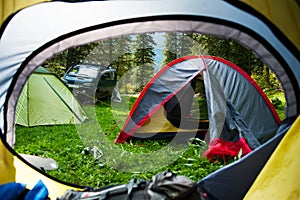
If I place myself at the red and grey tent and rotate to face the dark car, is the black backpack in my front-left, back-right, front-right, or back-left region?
back-left

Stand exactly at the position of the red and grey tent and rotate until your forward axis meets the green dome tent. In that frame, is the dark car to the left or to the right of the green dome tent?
right

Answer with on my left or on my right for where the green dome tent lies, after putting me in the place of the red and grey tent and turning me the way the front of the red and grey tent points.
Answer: on my right

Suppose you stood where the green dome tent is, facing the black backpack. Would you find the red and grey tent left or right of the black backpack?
left

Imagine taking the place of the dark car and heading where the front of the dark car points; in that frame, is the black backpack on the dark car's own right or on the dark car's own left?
on the dark car's own left

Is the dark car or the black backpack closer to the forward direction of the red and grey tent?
the black backpack

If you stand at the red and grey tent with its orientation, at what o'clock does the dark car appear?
The dark car is roughly at 5 o'clock from the red and grey tent.

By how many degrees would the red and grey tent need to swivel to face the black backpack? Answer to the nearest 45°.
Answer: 0° — it already faces it

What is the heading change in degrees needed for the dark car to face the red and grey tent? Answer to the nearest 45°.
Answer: approximately 45° to its left
